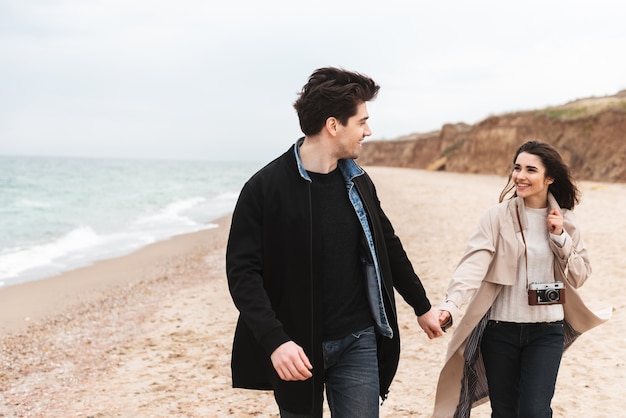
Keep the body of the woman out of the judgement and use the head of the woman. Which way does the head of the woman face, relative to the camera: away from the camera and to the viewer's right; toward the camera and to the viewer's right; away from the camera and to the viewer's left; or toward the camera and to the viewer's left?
toward the camera and to the viewer's left

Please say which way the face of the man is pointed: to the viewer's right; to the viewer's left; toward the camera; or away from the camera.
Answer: to the viewer's right

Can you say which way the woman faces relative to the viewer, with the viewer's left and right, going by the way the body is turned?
facing the viewer

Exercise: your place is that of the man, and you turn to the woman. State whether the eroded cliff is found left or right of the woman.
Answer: left

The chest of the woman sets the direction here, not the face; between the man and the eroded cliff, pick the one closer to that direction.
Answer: the man

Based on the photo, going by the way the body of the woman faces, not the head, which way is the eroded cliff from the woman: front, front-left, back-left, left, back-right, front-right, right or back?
back

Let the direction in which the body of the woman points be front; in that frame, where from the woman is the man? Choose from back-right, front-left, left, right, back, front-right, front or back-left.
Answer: front-right
